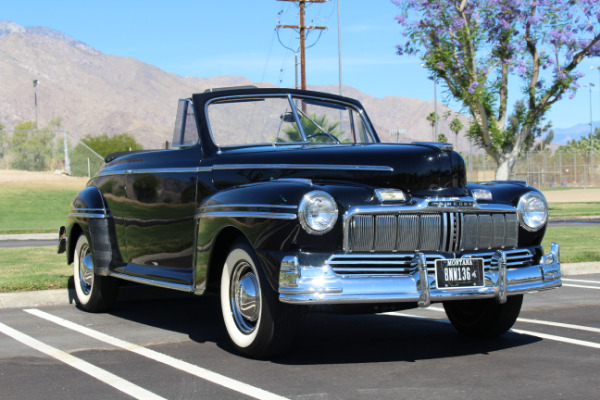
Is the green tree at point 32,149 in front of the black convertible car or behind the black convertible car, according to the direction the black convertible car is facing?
behind

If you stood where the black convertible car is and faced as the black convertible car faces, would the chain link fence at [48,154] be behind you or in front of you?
behind

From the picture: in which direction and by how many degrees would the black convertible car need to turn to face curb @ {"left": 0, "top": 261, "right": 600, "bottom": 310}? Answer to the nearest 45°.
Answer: approximately 180°

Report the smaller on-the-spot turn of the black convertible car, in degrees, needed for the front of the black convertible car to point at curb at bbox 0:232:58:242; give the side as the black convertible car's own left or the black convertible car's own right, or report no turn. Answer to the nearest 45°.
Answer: approximately 180°

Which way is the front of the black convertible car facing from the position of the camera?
facing the viewer and to the right of the viewer
